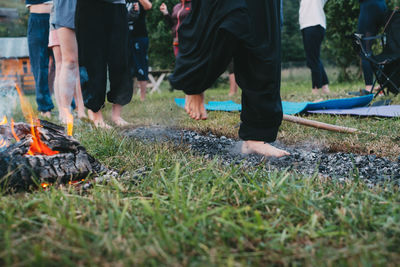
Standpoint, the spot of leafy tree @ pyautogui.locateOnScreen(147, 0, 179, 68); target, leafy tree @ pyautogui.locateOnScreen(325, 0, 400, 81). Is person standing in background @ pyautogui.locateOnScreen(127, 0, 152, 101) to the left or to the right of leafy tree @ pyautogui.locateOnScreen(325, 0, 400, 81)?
right

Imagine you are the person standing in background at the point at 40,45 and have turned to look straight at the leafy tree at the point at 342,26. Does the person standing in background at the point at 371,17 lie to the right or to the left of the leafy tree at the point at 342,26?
right
